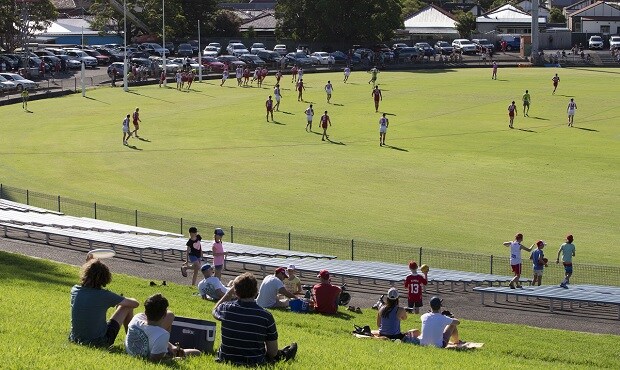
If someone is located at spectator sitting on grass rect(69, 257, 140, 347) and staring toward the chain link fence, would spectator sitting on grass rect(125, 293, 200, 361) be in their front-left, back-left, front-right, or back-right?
back-right

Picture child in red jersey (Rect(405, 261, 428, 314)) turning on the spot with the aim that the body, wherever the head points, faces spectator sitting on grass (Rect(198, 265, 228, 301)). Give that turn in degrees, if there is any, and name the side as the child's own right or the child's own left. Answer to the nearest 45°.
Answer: approximately 135° to the child's own left

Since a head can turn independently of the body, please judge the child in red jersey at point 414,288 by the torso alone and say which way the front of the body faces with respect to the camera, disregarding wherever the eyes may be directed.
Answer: away from the camera

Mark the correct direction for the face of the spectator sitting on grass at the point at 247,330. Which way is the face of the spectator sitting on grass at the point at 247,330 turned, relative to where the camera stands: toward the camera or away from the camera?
away from the camera

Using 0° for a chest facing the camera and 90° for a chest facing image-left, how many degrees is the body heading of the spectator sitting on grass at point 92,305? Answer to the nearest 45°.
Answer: approximately 225°

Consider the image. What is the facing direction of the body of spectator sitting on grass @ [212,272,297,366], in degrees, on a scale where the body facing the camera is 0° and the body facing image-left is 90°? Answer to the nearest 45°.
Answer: approximately 225°

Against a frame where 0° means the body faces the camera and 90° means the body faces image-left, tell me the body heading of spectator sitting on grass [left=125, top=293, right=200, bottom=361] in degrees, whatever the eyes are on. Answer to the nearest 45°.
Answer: approximately 225°

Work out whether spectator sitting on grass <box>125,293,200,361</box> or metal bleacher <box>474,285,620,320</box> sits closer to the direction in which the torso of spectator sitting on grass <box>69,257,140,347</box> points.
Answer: the metal bleacher

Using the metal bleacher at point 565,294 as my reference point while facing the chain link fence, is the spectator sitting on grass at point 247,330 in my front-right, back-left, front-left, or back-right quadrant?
back-left

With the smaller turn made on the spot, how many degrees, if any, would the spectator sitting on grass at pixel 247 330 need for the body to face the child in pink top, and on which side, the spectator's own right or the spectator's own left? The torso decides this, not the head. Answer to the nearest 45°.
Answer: approximately 45° to the spectator's own left

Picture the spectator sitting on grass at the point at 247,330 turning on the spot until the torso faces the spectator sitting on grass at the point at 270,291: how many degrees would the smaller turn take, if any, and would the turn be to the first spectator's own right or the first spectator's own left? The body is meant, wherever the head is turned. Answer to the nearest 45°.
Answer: approximately 45° to the first spectator's own left
